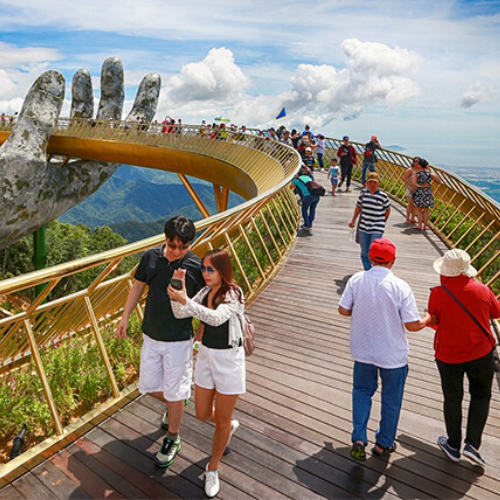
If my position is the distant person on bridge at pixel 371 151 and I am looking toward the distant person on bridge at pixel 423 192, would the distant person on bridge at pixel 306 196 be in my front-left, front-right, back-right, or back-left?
front-right

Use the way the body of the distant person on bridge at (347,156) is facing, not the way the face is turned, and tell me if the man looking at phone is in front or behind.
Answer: in front

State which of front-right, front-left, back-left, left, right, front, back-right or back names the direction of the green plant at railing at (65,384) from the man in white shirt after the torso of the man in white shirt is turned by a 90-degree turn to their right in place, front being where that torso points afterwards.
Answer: back

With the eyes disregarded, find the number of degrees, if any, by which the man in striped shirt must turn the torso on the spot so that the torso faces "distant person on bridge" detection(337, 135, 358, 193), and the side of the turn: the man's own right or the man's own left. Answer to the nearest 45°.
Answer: approximately 180°

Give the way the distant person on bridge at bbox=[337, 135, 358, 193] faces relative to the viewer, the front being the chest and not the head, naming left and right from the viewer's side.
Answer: facing the viewer

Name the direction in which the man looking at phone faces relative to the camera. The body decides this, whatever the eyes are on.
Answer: toward the camera

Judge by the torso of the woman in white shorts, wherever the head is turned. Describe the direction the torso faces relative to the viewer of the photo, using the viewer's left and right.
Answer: facing the viewer and to the left of the viewer

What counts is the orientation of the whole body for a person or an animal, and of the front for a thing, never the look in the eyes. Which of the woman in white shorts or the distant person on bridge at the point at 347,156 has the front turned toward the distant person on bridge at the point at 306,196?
the distant person on bridge at the point at 347,156

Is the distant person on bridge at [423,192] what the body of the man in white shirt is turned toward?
yes

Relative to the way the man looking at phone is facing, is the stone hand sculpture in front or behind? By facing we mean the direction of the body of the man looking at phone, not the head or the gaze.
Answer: behind

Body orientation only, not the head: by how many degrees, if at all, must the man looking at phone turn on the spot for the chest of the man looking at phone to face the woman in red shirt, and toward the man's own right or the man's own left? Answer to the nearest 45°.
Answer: approximately 90° to the man's own left

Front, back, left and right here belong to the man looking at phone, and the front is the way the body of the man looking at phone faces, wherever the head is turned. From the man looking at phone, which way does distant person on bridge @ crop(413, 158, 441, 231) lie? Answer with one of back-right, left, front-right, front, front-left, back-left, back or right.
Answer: back-left

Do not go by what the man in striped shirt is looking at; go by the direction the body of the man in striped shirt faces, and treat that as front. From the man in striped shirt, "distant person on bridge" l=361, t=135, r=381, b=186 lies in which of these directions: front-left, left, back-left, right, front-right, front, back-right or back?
back

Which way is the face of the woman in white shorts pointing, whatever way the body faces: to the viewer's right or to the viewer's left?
to the viewer's left

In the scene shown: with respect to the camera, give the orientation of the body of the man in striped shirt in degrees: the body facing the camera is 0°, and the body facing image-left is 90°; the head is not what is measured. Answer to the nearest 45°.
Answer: approximately 0°
